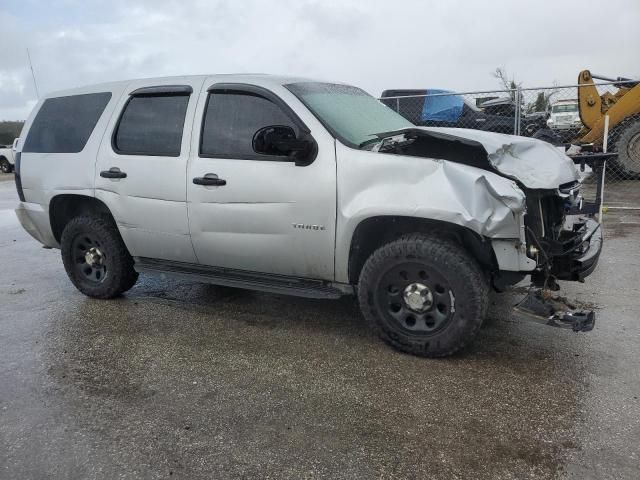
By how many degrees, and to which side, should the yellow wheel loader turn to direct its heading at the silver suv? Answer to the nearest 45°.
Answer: approximately 90° to its left

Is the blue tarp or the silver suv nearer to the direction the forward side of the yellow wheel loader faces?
the blue tarp

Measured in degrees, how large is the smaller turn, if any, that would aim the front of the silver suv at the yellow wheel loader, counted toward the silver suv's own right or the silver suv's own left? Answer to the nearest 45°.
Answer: approximately 90° to the silver suv's own left

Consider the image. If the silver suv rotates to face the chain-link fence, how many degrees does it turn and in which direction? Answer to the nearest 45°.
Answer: approximately 90° to its left

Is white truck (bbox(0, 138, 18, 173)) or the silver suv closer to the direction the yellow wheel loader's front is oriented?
the white truck

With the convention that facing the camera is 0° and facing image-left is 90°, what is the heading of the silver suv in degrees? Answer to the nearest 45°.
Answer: approximately 315°

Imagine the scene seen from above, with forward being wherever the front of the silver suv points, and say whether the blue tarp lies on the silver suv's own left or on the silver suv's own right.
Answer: on the silver suv's own left

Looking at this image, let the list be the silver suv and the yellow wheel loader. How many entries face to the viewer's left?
1

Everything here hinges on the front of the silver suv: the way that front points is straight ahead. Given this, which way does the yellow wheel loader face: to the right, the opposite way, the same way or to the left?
the opposite way
